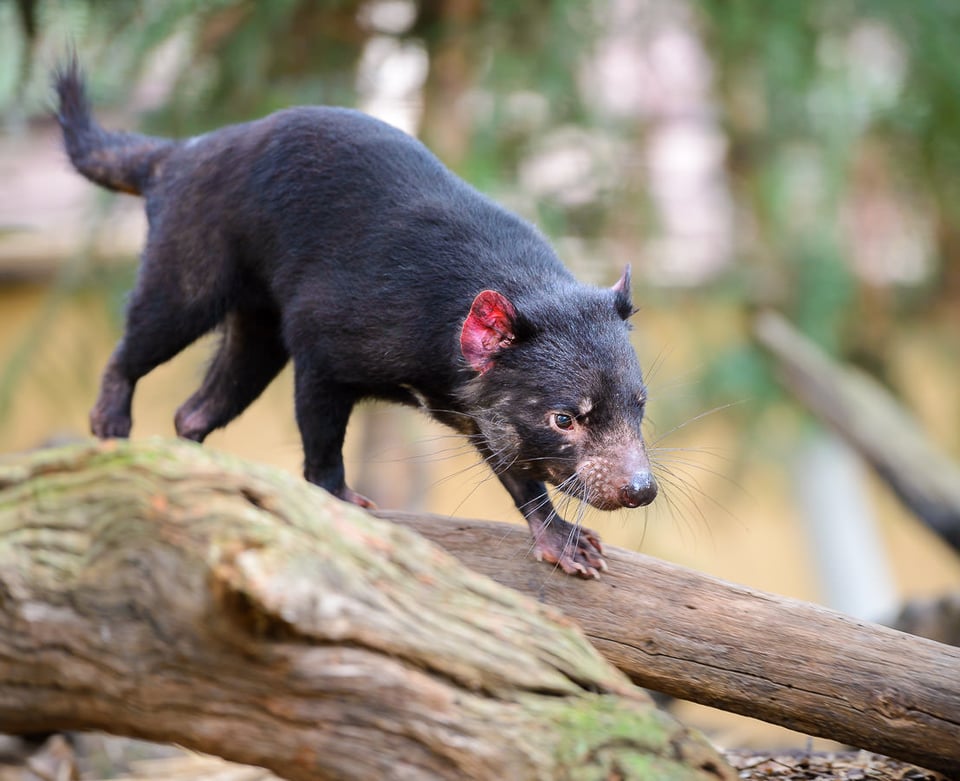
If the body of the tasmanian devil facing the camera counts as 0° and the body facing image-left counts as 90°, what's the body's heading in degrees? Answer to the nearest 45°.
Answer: approximately 315°

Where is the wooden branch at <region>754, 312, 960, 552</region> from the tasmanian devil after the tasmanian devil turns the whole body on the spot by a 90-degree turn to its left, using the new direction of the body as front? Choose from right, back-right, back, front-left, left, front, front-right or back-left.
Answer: front
